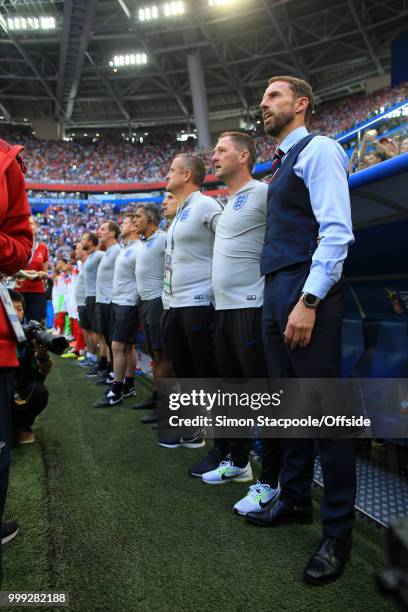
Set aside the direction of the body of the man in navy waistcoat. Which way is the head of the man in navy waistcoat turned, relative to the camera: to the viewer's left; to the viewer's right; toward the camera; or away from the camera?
to the viewer's left

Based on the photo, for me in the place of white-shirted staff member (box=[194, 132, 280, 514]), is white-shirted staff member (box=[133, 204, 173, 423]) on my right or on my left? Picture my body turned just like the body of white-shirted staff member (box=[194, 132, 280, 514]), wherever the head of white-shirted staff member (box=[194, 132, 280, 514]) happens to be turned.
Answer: on my right

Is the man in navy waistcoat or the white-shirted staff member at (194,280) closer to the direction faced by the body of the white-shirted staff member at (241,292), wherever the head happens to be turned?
the man in navy waistcoat

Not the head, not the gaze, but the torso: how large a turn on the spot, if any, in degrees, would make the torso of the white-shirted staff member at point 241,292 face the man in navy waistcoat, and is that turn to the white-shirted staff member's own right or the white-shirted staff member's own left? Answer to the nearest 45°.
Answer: approximately 45° to the white-shirted staff member's own left

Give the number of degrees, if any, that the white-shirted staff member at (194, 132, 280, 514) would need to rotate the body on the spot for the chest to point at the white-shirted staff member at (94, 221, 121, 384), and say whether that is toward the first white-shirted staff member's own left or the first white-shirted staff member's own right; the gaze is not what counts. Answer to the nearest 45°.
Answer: approximately 90° to the first white-shirted staff member's own right

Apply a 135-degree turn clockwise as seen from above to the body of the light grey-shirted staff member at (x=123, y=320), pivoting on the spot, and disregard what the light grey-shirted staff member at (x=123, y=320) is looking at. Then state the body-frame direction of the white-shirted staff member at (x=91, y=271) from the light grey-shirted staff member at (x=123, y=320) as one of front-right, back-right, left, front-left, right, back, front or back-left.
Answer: front

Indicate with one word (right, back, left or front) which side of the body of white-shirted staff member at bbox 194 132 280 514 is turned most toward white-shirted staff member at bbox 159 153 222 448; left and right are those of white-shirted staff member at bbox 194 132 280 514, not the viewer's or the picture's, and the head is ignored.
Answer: right

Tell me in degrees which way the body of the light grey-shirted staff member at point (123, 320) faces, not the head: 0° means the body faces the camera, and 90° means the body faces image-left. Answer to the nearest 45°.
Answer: approximately 45°

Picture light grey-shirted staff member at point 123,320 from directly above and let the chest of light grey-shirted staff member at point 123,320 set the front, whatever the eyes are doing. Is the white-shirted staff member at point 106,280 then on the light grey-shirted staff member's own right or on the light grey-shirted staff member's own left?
on the light grey-shirted staff member's own right

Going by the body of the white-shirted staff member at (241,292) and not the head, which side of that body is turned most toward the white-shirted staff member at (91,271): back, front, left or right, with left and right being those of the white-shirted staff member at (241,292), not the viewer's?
right

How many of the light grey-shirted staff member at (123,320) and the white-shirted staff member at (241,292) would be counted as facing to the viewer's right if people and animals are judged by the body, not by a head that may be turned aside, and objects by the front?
0

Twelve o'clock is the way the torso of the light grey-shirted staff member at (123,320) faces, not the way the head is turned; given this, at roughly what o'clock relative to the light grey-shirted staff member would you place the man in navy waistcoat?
The man in navy waistcoat is roughly at 10 o'clock from the light grey-shirted staff member.

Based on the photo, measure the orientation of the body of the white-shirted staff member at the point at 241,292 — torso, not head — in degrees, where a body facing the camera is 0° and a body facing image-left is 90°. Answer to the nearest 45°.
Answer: approximately 45°
